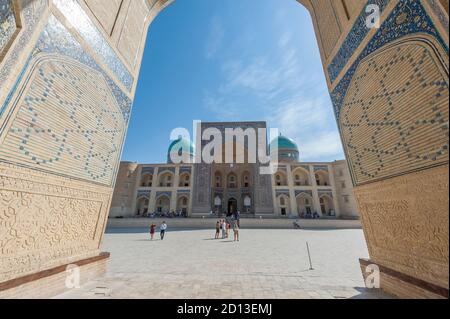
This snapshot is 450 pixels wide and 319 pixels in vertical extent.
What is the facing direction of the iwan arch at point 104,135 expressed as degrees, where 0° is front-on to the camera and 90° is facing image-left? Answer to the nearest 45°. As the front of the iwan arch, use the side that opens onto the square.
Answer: approximately 180°
